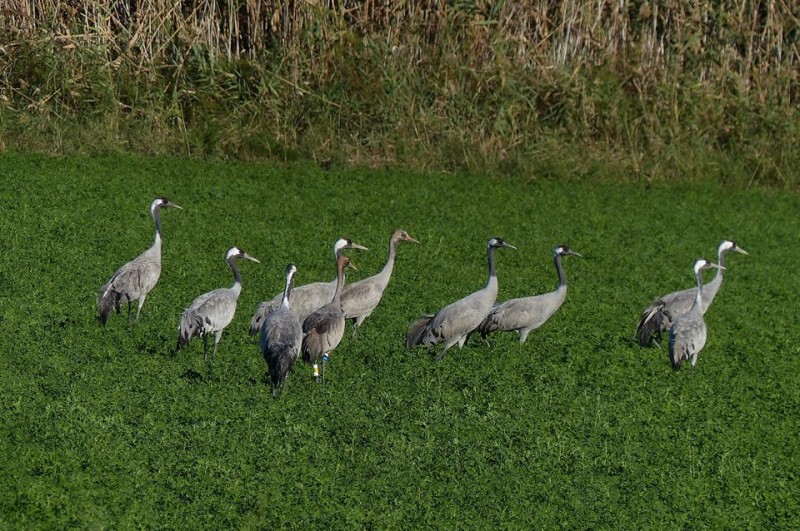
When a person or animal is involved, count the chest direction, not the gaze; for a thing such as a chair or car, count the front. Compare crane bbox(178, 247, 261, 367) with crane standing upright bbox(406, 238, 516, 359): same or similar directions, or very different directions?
same or similar directions

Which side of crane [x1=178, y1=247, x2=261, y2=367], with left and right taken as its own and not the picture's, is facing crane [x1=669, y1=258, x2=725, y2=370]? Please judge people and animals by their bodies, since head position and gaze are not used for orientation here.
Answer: front

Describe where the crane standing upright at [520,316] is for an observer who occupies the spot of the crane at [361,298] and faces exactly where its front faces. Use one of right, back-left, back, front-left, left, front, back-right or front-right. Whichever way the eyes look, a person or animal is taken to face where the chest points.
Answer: front

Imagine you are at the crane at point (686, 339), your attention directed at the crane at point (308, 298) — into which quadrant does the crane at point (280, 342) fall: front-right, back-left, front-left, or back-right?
front-left

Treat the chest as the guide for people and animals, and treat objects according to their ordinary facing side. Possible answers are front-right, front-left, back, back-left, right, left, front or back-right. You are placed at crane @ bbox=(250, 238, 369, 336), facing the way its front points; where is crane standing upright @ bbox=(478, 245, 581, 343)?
front

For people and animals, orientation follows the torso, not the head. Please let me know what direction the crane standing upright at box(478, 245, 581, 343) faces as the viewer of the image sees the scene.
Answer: facing to the right of the viewer

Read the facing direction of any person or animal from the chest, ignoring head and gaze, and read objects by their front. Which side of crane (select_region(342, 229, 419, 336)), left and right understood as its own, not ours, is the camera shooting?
right

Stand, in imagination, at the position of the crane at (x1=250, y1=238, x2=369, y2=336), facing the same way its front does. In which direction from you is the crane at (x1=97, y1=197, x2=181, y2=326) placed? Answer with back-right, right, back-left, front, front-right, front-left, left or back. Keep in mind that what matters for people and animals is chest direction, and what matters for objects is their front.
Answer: back

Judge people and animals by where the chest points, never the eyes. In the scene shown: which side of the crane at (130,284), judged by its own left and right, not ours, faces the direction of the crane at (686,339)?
front

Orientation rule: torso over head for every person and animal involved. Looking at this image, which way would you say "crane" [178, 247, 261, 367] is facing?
to the viewer's right

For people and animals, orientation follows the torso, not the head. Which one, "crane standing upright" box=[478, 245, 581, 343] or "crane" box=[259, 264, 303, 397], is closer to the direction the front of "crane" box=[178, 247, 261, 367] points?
the crane standing upright

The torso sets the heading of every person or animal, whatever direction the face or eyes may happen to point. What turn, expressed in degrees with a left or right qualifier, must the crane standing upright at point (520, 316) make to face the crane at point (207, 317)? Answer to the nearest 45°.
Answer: approximately 135° to its right

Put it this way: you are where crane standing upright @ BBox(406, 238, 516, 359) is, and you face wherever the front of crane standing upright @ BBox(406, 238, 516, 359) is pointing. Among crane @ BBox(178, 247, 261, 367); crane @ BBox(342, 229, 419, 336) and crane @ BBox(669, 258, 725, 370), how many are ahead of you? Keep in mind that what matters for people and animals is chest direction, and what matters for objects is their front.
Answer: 1

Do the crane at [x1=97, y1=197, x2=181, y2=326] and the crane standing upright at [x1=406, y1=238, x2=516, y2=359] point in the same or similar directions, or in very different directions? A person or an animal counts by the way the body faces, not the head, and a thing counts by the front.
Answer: same or similar directions

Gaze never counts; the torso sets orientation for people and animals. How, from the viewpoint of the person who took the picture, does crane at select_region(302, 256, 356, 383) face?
facing to the right of the viewer

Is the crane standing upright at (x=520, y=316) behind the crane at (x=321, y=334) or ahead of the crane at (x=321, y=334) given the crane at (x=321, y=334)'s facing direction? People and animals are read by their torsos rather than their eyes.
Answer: ahead

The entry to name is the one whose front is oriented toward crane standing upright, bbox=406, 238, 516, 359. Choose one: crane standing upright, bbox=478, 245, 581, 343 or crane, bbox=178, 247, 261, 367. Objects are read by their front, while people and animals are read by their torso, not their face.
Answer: the crane

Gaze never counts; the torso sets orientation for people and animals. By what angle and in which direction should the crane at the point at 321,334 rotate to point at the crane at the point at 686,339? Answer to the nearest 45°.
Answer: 0° — it already faces it
